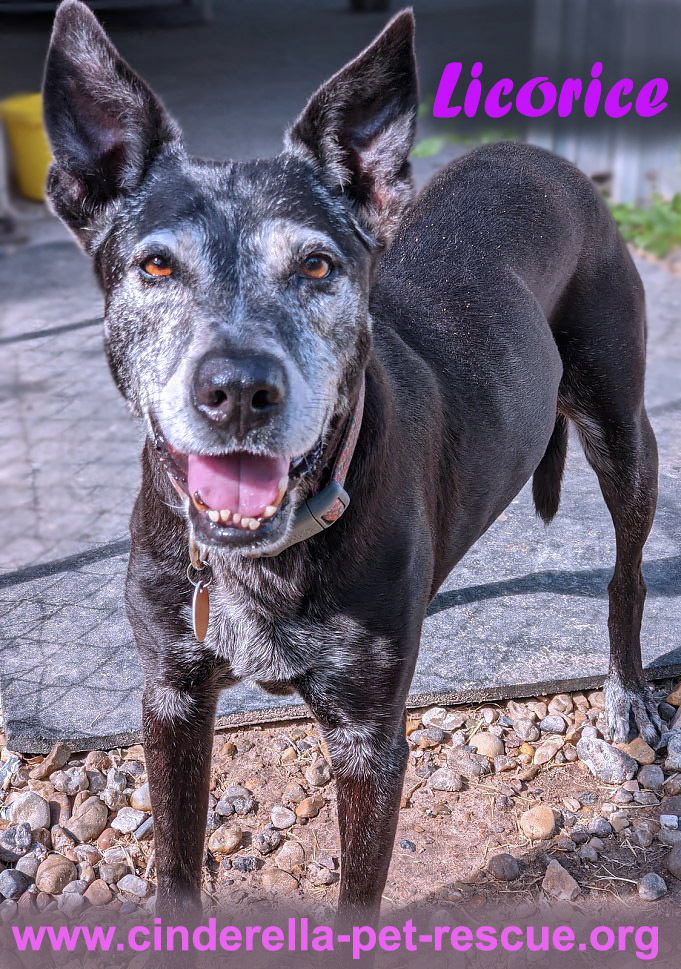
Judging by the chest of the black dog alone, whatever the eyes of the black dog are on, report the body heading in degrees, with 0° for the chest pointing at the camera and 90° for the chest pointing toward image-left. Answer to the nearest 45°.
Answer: approximately 45°

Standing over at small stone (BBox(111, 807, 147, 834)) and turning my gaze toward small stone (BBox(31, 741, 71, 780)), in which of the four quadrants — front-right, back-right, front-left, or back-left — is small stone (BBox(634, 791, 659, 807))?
back-right

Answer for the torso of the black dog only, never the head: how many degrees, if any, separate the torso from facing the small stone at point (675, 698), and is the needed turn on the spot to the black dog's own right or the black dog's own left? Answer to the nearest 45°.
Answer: approximately 180°
